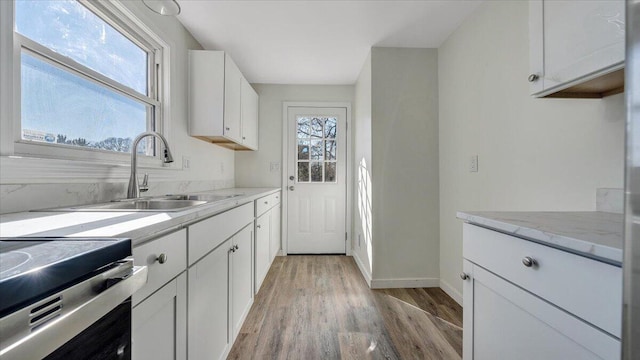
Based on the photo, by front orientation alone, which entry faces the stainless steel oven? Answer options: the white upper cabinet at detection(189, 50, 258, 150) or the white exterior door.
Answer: the white exterior door

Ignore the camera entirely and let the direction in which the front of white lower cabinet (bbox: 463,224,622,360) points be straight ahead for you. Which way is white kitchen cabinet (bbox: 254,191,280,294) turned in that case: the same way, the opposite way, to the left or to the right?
the opposite way

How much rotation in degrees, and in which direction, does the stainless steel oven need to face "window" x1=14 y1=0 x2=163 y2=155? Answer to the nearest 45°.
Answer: approximately 135° to its left

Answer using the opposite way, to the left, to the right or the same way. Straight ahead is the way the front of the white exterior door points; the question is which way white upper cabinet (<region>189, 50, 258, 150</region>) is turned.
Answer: to the left

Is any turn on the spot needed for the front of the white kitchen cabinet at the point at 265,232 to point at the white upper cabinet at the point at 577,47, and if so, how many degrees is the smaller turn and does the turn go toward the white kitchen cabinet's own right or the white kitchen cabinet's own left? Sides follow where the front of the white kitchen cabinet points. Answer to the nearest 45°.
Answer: approximately 45° to the white kitchen cabinet's own right

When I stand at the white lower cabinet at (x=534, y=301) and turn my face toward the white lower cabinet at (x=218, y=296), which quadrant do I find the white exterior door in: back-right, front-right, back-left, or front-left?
front-right

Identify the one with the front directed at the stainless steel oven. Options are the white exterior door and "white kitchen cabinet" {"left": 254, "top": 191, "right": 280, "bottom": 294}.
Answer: the white exterior door

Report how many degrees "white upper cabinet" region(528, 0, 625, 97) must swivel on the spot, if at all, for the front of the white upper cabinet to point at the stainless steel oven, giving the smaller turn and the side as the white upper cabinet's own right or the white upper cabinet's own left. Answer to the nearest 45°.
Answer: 0° — it already faces it

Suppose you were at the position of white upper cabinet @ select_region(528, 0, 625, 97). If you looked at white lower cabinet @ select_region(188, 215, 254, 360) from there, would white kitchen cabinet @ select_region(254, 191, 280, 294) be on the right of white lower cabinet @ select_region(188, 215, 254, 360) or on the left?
right

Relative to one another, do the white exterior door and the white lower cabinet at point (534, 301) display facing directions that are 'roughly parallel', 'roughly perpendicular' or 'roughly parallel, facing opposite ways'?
roughly perpendicular

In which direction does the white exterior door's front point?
toward the camera

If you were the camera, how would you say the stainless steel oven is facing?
facing the viewer and to the right of the viewer

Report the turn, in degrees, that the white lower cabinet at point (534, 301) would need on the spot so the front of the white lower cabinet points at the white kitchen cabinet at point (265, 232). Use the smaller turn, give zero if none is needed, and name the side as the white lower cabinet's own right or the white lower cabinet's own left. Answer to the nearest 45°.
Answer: approximately 45° to the white lower cabinet's own right

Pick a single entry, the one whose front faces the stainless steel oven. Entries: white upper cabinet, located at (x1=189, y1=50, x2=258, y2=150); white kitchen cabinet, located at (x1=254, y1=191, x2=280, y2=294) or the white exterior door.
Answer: the white exterior door

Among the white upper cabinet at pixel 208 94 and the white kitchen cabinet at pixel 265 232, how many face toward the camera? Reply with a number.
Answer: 0

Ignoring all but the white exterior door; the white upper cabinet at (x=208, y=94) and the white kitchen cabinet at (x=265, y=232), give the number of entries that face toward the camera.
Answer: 1

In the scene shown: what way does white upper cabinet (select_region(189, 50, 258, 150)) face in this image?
to the viewer's right

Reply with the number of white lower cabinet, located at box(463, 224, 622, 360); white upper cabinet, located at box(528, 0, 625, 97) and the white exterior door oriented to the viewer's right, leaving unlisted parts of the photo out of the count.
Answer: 0

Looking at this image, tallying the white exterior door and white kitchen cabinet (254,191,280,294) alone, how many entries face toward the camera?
1

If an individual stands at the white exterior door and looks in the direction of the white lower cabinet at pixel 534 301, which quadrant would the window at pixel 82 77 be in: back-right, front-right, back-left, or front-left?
front-right
